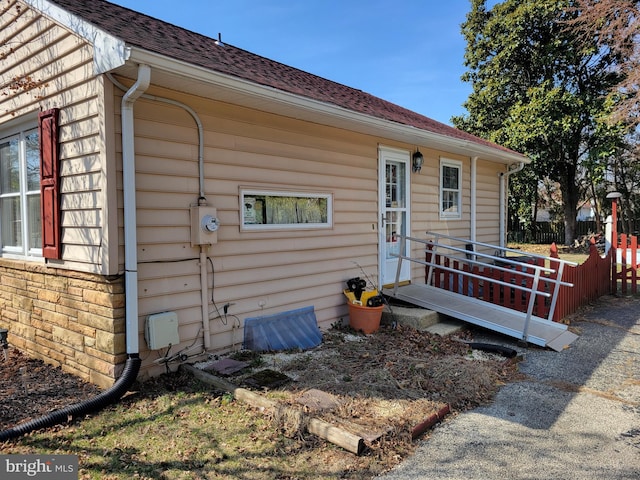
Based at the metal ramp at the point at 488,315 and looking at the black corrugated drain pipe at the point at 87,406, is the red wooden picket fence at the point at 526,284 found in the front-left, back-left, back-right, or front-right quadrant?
back-right

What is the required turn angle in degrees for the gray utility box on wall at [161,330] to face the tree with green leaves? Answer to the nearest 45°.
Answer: approximately 90° to its left

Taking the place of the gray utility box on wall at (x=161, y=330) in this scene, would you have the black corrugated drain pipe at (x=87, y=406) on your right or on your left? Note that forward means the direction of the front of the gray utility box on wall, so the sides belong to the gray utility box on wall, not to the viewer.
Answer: on your right

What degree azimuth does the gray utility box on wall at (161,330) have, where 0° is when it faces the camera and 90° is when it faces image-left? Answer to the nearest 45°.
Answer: approximately 315°

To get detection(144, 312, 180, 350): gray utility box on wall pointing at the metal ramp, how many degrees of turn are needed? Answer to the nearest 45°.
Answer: approximately 45° to its left

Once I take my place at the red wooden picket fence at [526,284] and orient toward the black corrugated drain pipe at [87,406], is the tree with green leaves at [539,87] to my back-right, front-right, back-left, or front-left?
back-right
